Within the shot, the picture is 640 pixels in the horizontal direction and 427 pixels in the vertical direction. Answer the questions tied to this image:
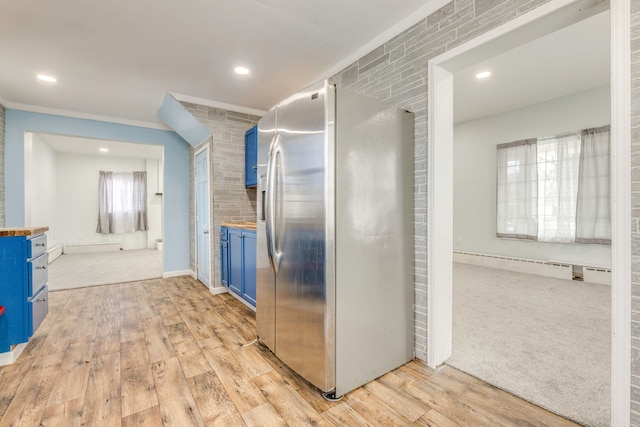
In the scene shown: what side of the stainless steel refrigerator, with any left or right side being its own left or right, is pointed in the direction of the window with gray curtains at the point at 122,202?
right

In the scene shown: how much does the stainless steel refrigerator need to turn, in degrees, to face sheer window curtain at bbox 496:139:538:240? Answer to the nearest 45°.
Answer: approximately 180°

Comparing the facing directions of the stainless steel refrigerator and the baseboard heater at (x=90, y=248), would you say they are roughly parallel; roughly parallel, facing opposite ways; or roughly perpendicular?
roughly perpendicular

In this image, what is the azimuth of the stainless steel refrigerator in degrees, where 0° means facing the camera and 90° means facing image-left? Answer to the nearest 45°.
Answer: approximately 45°

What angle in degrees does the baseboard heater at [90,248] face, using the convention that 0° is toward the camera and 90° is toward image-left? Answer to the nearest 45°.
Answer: approximately 0°
